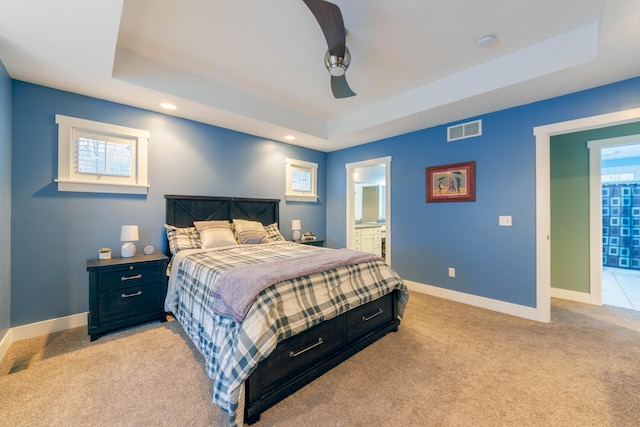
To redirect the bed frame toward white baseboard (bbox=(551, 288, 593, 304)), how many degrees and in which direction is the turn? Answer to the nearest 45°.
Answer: approximately 45° to its left

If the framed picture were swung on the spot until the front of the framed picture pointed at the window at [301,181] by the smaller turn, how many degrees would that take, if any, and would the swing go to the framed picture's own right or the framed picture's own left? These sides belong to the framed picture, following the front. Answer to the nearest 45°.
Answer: approximately 45° to the framed picture's own right

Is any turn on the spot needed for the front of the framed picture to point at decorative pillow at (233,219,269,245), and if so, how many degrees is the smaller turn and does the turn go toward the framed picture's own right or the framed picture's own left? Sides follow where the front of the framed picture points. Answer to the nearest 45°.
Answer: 0° — it already faces it

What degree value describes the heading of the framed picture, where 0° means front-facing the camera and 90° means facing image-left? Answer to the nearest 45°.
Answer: approximately 45°

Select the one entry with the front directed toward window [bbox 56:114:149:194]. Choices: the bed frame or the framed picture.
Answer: the framed picture

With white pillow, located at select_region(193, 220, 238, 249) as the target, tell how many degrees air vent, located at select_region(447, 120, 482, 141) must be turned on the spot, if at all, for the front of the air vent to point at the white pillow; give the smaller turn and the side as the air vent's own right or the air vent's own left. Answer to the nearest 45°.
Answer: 0° — it already faces it

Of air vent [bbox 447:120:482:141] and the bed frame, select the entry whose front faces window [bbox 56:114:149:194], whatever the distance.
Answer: the air vent

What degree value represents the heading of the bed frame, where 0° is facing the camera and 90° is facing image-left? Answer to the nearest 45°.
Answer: approximately 315°

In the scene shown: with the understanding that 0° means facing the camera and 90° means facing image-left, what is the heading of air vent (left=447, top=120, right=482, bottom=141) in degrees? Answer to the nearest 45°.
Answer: approximately 45°

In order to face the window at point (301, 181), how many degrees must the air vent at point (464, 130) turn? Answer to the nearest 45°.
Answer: approximately 45° to its right
